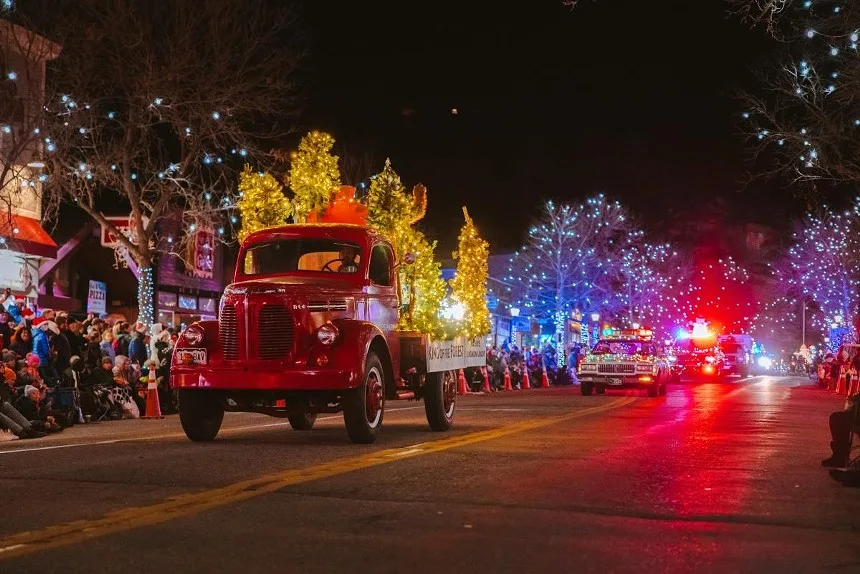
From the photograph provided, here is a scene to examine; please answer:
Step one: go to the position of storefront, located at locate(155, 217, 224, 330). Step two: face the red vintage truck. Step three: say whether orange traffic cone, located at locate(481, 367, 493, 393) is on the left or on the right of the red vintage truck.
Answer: left

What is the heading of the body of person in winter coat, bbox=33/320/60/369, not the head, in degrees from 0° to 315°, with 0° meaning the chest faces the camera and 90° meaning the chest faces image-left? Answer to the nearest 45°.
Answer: approximately 270°

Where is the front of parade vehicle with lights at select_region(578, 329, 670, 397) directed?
toward the camera

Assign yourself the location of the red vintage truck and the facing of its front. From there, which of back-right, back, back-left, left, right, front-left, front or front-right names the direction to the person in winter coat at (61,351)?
right

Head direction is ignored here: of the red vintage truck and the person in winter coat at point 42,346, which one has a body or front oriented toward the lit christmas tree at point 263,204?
the person in winter coat

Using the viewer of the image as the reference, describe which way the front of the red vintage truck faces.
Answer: facing the viewer and to the left of the viewer

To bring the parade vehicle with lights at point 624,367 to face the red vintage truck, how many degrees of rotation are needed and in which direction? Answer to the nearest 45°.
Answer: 0° — it already faces it

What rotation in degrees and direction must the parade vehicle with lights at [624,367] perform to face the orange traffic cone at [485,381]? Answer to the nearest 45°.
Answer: approximately 135° to its right

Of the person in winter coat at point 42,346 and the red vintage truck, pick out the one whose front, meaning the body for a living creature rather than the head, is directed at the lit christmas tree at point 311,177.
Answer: the person in winter coat

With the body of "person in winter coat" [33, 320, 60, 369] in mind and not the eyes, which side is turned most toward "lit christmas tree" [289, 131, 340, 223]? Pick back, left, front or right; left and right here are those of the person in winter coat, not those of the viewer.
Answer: front

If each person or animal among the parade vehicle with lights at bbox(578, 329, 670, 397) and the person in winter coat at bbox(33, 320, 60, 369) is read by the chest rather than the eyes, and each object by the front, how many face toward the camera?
1

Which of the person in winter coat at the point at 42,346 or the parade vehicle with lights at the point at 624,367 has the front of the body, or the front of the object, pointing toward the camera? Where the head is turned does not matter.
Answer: the parade vehicle with lights

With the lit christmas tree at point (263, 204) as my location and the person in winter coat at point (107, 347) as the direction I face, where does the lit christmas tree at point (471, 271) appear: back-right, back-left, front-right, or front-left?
back-right

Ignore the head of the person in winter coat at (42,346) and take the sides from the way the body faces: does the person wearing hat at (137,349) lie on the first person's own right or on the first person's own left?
on the first person's own left
